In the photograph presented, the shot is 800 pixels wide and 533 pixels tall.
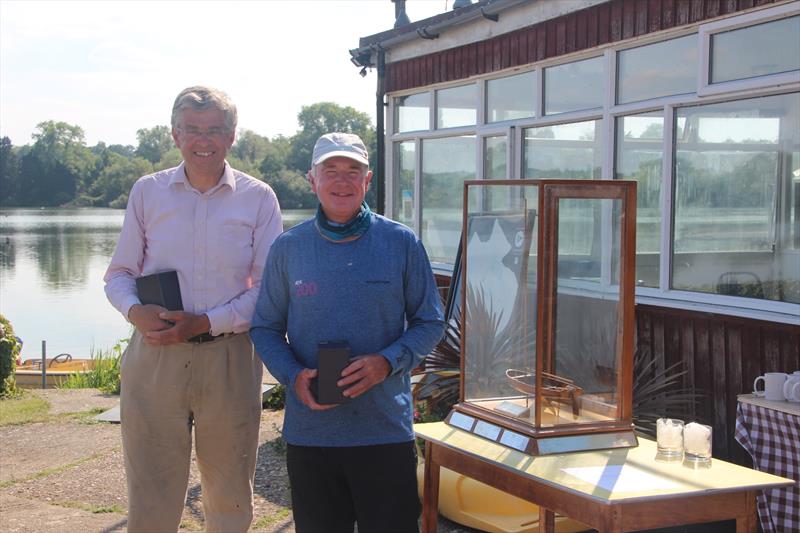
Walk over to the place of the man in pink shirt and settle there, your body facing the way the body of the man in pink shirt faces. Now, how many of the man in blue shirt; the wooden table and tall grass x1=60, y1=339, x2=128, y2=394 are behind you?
1

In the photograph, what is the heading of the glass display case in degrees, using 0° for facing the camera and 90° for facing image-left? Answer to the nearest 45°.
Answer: approximately 45°

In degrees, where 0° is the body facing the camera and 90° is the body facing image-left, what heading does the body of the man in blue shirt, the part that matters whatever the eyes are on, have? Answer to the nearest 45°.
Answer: approximately 0°

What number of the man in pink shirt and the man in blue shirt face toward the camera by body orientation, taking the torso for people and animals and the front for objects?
2

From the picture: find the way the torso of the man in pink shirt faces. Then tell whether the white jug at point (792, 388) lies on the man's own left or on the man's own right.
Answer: on the man's own left

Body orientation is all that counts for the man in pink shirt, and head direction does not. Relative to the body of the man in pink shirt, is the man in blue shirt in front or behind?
in front

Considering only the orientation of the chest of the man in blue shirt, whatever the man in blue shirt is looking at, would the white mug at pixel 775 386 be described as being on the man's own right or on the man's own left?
on the man's own left

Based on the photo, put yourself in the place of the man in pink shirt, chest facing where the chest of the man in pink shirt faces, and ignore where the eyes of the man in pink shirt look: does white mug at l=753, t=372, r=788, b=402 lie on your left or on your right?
on your left

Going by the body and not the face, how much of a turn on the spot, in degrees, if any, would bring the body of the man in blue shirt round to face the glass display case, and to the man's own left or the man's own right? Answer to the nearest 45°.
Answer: approximately 135° to the man's own left
